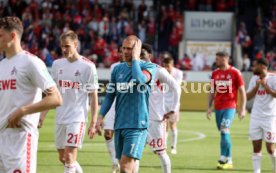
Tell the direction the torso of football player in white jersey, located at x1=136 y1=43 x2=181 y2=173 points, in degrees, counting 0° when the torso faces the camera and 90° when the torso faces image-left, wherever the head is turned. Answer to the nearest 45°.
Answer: approximately 45°

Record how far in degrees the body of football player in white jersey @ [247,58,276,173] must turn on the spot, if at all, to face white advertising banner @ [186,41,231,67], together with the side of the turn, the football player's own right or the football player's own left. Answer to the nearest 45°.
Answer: approximately 135° to the football player's own right

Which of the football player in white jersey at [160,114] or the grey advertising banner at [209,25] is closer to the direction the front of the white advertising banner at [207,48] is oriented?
the football player in white jersey

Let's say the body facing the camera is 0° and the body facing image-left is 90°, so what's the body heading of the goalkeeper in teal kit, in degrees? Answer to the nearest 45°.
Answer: approximately 45°

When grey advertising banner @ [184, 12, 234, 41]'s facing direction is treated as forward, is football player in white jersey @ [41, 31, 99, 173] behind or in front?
in front

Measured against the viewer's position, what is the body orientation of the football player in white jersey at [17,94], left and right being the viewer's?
facing the viewer and to the left of the viewer

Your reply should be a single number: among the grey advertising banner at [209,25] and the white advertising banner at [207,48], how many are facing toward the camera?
2

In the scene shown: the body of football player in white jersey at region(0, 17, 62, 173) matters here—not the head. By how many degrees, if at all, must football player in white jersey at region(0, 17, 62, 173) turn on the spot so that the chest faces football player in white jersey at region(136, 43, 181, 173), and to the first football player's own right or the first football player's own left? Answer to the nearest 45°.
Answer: approximately 180°

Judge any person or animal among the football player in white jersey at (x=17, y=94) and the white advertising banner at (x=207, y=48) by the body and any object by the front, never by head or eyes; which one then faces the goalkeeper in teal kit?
the white advertising banner

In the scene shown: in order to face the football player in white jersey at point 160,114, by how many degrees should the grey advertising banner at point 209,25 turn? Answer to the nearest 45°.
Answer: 0° — it already faces them

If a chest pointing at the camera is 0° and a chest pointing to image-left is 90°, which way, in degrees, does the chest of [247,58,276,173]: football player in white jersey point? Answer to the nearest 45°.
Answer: approximately 45°

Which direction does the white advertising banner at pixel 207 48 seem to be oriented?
toward the camera

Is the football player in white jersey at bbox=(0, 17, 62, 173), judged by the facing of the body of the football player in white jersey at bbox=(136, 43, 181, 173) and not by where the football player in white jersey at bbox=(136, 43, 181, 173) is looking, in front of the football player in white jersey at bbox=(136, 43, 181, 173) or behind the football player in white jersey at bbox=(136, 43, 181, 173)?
in front

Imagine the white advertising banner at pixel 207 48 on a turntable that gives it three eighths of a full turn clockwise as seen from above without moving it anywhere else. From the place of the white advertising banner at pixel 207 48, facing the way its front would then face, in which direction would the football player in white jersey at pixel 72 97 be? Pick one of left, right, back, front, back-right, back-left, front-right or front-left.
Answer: back-left

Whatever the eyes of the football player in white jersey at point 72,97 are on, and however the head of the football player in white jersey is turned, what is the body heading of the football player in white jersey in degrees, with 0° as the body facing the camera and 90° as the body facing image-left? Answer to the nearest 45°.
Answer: approximately 45°
